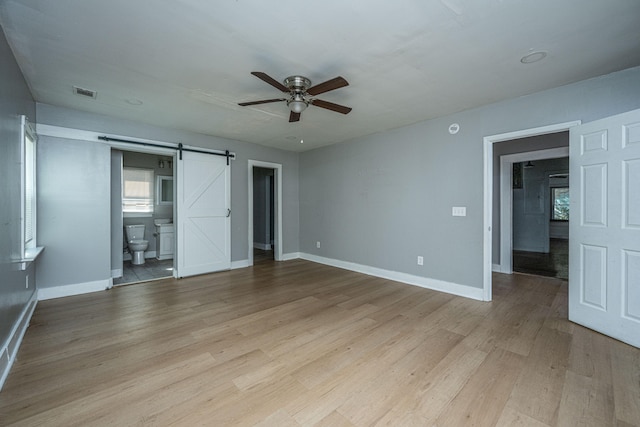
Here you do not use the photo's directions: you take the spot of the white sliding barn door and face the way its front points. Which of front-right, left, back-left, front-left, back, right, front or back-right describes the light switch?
front

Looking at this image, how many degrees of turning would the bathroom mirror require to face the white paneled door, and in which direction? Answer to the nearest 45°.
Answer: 0° — it already faces it

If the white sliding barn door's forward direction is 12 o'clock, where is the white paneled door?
The white paneled door is roughly at 12 o'clock from the white sliding barn door.

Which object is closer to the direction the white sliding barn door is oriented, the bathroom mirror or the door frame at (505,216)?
the door frame

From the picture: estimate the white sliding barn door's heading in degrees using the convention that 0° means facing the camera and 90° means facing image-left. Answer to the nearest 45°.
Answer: approximately 315°

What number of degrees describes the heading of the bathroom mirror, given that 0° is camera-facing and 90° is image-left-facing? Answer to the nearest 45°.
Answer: approximately 315°

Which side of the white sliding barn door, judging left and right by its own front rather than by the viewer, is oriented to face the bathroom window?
back

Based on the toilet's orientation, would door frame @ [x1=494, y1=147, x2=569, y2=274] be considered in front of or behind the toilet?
in front

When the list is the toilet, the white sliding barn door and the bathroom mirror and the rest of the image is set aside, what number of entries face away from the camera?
0

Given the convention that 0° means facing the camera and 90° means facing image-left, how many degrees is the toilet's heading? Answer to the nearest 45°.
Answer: approximately 315°
